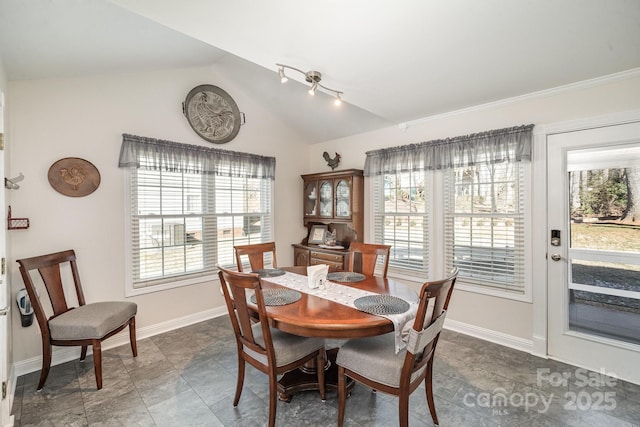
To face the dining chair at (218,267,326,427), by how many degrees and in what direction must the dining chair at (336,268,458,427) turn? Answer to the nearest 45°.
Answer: approximately 45° to its left

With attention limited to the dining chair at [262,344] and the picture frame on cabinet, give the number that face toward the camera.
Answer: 1

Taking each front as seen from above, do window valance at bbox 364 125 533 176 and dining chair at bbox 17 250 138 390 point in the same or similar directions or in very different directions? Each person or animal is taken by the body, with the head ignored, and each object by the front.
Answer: very different directions

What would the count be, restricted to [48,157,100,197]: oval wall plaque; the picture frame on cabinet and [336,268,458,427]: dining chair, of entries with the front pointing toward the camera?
2

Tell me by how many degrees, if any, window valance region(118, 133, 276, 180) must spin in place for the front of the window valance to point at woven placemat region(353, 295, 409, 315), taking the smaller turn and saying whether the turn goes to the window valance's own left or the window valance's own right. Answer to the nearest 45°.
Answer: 0° — it already faces it

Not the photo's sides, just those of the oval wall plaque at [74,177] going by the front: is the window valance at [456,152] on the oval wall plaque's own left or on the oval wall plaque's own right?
on the oval wall plaque's own left

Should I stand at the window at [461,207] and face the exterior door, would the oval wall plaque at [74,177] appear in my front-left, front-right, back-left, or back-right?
back-right

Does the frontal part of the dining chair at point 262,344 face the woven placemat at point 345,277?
yes

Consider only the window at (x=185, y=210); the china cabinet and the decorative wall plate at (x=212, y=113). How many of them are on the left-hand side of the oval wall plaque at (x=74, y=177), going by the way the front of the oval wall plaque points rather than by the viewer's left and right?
3

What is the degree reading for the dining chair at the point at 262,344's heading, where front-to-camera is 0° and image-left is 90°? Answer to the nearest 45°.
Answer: approximately 225°

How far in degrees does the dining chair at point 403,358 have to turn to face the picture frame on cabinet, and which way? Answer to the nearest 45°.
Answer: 0° — it already faces it

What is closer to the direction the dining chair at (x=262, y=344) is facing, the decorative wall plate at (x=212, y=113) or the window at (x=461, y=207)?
the window
